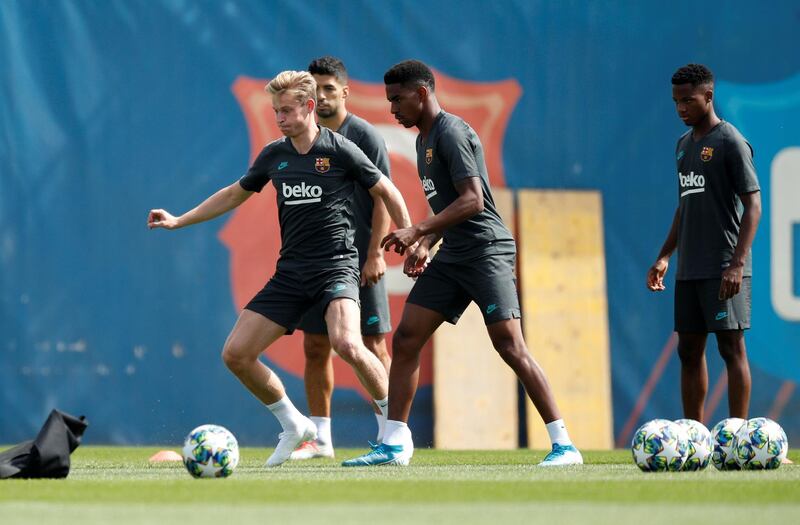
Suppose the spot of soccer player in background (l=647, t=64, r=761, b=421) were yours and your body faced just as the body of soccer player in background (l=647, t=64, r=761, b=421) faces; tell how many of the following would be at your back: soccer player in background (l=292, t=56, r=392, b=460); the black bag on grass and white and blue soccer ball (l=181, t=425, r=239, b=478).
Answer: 0

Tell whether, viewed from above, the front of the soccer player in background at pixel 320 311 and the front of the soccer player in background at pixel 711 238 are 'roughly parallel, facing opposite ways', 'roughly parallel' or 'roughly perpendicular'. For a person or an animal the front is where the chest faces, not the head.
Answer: roughly parallel

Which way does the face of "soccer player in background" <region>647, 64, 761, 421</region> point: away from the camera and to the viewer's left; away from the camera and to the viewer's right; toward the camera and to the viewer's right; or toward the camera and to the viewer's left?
toward the camera and to the viewer's left

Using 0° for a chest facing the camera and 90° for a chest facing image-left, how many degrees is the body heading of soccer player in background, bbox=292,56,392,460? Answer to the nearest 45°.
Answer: approximately 45°

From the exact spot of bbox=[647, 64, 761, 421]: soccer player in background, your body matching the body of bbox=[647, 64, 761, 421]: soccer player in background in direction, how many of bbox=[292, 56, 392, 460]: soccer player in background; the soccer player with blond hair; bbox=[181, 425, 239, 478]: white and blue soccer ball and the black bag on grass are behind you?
0

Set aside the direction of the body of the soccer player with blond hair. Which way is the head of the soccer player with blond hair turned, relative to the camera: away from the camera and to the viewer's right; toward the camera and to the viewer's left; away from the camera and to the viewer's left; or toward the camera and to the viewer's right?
toward the camera and to the viewer's left

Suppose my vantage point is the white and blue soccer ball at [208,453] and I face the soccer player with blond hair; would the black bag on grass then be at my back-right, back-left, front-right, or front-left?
back-left

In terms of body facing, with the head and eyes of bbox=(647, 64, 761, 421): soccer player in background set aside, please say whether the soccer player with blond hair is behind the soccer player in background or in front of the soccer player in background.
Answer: in front

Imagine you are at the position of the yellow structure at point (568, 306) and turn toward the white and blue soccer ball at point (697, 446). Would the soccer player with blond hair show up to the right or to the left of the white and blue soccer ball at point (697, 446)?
right

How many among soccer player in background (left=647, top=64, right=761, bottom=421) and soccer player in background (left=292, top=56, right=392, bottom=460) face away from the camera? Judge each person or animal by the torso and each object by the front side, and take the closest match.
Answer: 0

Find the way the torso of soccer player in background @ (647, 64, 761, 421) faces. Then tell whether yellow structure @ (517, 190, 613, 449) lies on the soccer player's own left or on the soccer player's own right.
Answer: on the soccer player's own right

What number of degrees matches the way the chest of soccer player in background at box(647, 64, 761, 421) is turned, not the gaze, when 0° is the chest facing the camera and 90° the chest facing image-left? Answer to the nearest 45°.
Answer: approximately 45°

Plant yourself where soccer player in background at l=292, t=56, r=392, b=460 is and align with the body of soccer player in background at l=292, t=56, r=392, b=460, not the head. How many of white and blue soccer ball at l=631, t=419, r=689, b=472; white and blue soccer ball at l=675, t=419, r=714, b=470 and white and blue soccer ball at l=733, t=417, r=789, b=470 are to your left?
3

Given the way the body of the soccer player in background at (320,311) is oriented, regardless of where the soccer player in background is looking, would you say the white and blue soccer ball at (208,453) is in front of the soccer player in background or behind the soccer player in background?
in front

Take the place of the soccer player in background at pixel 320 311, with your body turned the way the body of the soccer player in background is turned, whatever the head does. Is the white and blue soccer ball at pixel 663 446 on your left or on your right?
on your left

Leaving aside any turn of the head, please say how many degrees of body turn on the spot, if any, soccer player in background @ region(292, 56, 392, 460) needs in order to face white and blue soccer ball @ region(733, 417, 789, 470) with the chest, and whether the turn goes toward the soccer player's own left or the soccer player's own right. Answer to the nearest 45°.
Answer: approximately 90° to the soccer player's own left
